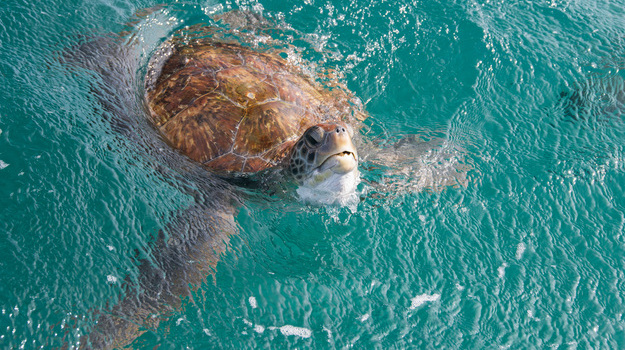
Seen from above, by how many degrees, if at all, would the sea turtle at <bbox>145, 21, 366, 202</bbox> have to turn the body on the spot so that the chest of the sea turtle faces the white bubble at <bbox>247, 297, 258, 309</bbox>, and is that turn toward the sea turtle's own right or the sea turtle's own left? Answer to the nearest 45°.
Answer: approximately 45° to the sea turtle's own right

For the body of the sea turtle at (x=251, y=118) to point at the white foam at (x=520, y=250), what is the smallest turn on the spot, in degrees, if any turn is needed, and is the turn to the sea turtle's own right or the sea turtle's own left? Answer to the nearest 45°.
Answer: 0° — it already faces it

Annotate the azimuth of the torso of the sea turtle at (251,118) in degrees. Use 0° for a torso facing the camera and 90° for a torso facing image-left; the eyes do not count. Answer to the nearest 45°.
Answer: approximately 315°
